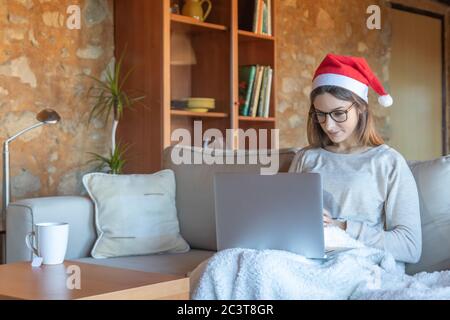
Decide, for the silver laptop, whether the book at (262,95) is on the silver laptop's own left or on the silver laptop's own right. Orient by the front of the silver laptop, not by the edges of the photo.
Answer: on the silver laptop's own left

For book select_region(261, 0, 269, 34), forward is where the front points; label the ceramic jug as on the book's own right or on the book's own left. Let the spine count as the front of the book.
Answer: on the book's own right

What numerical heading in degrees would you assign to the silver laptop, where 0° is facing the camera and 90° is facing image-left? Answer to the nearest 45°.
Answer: approximately 225°

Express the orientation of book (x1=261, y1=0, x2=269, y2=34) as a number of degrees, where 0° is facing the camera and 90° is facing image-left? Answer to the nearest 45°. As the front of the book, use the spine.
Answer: approximately 0°

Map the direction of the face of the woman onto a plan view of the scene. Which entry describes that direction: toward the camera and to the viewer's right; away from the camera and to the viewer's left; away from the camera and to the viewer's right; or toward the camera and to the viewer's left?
toward the camera and to the viewer's left

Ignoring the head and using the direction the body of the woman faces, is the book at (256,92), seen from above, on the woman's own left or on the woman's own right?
on the woman's own right

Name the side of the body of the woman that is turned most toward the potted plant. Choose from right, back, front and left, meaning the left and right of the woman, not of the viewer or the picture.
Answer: right

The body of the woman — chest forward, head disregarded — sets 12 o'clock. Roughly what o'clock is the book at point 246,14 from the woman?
The book is roughly at 4 o'clock from the woman.

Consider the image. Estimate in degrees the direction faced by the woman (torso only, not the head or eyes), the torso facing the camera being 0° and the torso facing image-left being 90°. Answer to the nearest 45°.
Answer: approximately 45°

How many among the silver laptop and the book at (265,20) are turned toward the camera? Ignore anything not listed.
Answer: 1
